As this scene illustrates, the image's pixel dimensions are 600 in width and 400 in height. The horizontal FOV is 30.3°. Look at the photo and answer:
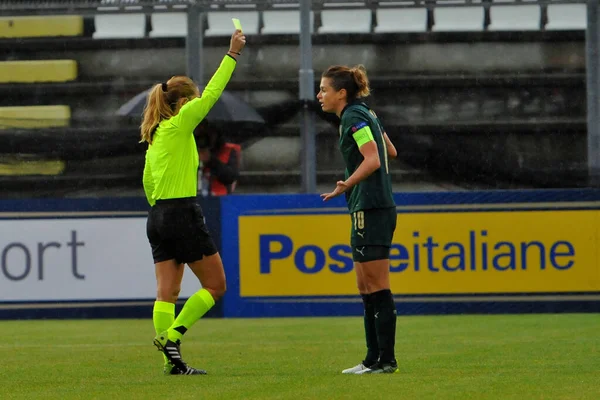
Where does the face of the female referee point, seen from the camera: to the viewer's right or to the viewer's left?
to the viewer's right

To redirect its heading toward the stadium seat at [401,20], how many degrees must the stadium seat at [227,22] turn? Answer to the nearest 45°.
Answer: approximately 90° to its left

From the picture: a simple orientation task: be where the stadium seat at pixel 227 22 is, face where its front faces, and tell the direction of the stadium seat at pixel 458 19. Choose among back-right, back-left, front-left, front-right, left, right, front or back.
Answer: left

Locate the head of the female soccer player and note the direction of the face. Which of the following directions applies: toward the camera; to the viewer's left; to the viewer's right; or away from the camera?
to the viewer's left

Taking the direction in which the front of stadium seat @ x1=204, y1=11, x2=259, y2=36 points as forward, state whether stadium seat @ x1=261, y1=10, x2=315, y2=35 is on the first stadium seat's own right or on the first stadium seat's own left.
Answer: on the first stadium seat's own left

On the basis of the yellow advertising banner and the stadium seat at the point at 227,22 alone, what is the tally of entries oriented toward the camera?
2

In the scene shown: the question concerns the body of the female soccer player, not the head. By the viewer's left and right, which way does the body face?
facing to the left of the viewer

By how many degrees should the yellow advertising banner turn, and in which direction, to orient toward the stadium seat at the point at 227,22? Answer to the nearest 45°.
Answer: approximately 135° to its right

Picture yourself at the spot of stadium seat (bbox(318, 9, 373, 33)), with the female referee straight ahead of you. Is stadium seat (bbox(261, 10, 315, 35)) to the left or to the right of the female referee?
right

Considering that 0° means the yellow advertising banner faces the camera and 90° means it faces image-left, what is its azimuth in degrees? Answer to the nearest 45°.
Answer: approximately 0°

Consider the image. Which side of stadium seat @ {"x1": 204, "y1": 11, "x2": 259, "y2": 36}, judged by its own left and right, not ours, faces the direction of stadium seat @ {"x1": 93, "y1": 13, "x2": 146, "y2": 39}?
right
